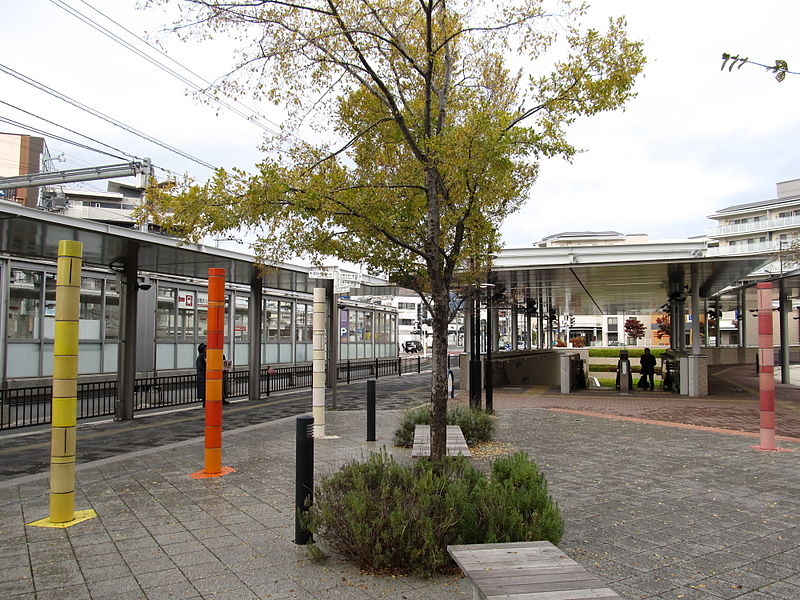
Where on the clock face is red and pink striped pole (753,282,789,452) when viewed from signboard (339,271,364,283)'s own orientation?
The red and pink striped pole is roughly at 11 o'clock from the signboard.

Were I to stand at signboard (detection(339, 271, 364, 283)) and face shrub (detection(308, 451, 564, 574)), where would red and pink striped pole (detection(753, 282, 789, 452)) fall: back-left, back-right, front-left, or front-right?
front-left

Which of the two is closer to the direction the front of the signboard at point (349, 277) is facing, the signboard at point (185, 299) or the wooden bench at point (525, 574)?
the wooden bench

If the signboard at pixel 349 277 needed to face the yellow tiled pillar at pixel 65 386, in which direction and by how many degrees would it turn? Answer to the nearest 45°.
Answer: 0° — it already faces it

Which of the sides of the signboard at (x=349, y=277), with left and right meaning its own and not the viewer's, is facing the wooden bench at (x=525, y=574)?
front

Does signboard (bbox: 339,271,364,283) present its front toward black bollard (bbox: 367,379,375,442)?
yes

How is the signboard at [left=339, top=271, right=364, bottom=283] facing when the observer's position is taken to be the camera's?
facing the viewer

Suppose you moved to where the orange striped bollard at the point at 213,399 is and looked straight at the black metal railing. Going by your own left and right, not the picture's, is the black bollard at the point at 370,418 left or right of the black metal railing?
right

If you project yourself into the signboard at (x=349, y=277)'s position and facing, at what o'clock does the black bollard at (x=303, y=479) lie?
The black bollard is roughly at 12 o'clock from the signboard.

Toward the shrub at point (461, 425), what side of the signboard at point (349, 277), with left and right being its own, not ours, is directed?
front

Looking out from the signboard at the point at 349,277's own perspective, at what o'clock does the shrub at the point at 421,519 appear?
The shrub is roughly at 12 o'clock from the signboard.

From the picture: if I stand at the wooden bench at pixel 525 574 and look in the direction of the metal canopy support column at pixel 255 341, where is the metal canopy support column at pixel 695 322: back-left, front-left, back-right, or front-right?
front-right

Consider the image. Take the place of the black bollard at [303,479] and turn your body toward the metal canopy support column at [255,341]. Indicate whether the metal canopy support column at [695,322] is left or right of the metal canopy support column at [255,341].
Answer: right

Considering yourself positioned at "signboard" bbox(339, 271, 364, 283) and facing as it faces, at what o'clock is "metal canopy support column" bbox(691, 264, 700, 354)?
The metal canopy support column is roughly at 9 o'clock from the signboard.

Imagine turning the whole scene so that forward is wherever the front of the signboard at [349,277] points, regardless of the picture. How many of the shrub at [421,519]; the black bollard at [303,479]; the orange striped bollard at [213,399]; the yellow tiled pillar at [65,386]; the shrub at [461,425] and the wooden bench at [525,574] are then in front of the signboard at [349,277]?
6
